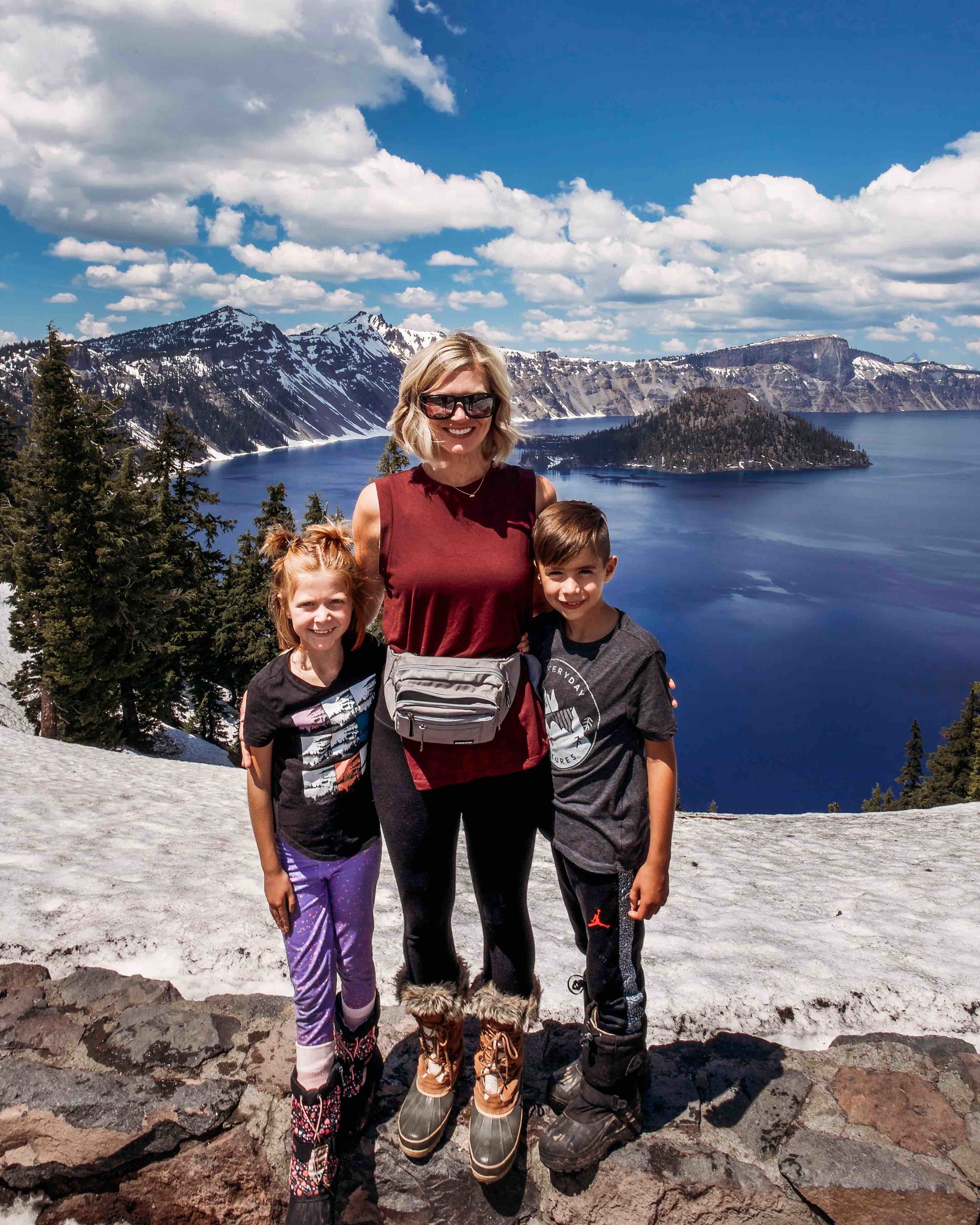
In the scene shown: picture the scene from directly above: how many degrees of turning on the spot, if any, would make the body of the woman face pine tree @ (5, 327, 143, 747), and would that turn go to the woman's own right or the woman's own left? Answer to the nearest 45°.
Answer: approximately 135° to the woman's own right

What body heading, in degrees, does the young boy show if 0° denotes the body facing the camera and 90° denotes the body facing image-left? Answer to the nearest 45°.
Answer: approximately 45°

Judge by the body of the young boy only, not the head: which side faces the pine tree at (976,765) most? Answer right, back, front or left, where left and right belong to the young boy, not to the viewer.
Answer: back
